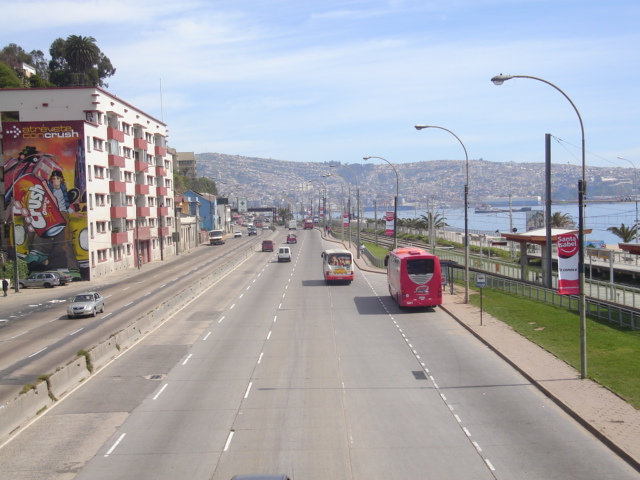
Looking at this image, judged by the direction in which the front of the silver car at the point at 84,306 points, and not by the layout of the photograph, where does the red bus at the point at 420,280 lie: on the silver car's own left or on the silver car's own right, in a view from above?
on the silver car's own left

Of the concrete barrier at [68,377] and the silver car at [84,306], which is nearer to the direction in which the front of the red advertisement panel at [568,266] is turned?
the concrete barrier

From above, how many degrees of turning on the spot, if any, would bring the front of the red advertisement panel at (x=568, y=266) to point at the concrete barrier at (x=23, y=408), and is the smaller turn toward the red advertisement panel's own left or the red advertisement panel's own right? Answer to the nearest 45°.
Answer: approximately 45° to the red advertisement panel's own right

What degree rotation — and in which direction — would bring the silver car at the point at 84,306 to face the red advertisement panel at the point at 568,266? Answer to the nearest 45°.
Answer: approximately 90° to its left

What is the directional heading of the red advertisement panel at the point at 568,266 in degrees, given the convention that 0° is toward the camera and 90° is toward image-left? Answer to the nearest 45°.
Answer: approximately 0°

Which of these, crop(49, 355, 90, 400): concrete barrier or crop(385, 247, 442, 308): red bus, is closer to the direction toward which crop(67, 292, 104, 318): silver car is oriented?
the concrete barrier

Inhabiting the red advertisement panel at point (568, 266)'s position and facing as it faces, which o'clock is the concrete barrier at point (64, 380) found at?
The concrete barrier is roughly at 2 o'clock from the red advertisement panel.
